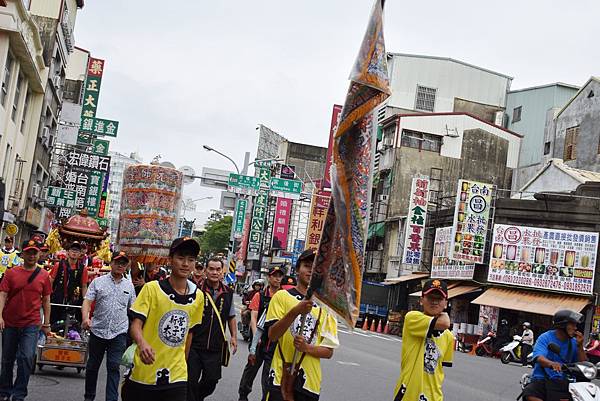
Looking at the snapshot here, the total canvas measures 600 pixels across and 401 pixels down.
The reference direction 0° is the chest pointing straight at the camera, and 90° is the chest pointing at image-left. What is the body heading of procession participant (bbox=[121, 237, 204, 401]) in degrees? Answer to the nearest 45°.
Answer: approximately 315°

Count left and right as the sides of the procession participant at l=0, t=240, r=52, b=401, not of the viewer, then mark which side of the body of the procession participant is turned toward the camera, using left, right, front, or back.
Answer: front

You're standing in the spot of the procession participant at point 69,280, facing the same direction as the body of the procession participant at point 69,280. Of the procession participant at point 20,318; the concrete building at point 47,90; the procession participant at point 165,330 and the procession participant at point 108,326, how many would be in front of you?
3

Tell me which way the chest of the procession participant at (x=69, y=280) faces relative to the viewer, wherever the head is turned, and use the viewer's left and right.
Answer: facing the viewer

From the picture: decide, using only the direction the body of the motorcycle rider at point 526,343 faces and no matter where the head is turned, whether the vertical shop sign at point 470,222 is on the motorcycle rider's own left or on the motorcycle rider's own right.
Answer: on the motorcycle rider's own right

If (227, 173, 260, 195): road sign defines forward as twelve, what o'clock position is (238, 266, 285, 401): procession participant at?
The procession participant is roughly at 12 o'clock from the road sign.

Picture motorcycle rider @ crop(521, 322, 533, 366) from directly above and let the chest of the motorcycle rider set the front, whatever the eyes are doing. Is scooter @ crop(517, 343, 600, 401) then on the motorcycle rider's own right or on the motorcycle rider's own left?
on the motorcycle rider's own left

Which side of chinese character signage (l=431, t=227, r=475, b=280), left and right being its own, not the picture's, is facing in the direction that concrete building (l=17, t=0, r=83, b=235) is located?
right

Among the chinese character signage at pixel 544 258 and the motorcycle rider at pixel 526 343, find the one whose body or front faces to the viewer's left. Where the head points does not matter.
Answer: the motorcycle rider

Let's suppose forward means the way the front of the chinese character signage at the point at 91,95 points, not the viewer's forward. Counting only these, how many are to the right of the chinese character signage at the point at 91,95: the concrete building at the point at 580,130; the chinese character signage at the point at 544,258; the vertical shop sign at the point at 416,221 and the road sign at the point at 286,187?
0

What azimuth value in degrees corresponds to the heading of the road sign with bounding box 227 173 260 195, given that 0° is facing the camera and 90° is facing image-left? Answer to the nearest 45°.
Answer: approximately 0°

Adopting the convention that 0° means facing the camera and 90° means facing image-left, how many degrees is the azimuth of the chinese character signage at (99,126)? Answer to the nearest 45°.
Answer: approximately 0°

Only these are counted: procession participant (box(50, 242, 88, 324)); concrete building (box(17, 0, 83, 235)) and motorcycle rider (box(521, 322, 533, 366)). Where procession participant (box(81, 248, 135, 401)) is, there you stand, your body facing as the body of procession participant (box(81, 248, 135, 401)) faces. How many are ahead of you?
0

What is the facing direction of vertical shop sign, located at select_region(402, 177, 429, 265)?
toward the camera

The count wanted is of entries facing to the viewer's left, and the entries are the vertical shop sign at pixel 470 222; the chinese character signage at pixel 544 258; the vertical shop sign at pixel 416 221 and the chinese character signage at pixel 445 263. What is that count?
0

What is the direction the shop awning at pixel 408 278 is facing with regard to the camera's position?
facing the viewer and to the left of the viewer
